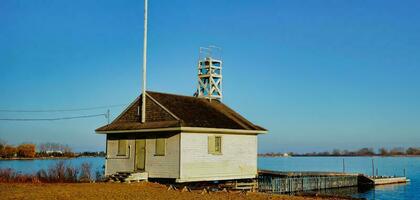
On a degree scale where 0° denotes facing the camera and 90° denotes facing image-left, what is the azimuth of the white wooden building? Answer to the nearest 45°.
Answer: approximately 45°
